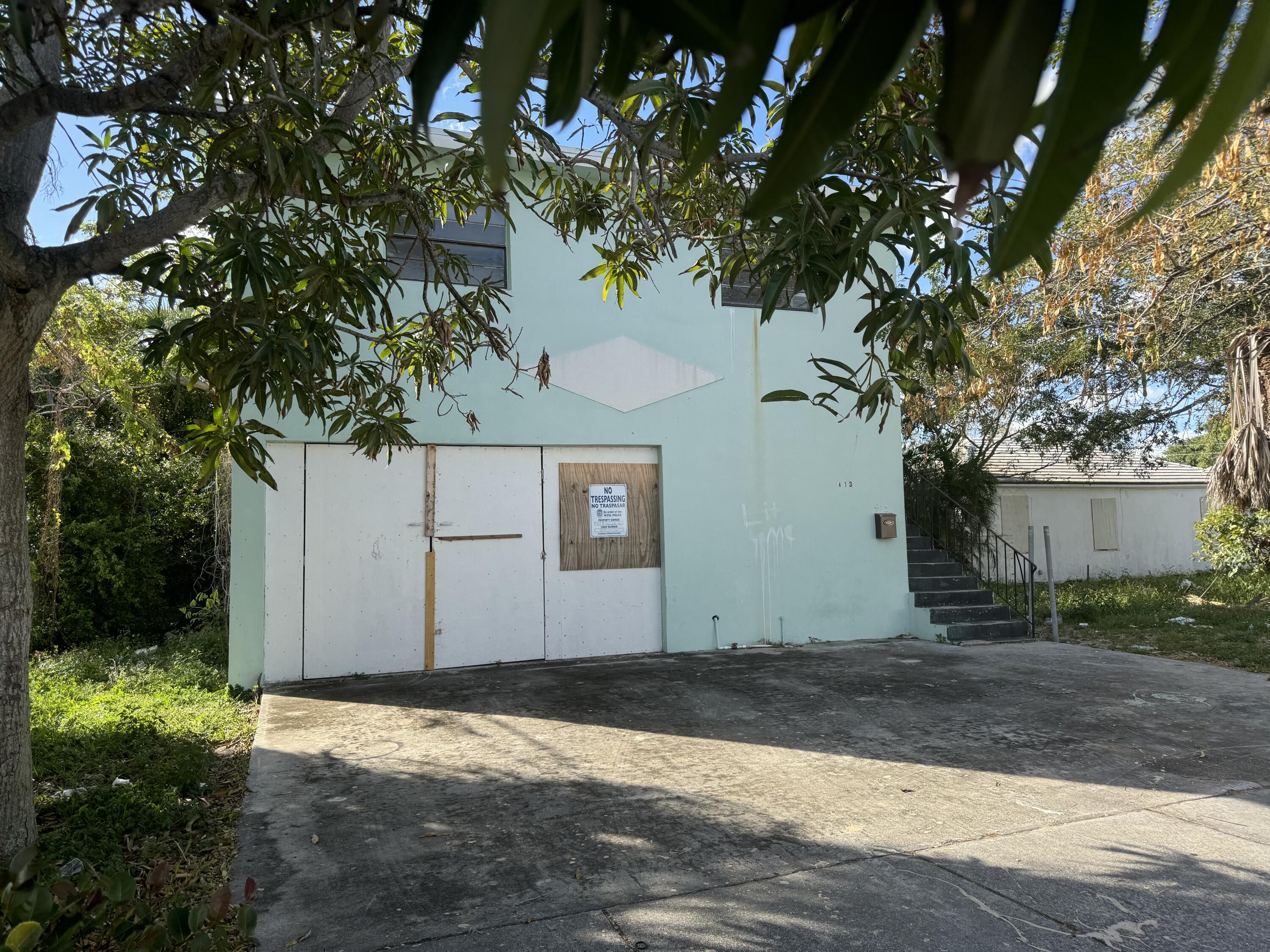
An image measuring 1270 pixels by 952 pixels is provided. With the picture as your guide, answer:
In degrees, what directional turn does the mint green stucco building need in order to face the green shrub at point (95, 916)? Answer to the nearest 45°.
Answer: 0° — it already faces it

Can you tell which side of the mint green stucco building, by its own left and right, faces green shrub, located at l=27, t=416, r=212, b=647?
right

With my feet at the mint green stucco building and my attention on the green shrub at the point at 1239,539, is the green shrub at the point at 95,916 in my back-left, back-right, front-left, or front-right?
back-right

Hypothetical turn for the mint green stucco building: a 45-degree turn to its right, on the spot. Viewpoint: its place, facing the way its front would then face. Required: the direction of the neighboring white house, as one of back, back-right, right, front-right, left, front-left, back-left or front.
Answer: back

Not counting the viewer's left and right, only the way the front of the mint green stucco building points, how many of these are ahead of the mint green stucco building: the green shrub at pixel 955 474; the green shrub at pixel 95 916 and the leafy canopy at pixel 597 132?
2

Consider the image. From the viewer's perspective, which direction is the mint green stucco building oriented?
toward the camera

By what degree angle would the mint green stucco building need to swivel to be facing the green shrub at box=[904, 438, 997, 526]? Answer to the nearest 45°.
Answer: approximately 135° to its left

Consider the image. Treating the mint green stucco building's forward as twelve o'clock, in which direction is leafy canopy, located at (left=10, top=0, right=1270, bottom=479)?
The leafy canopy is roughly at 12 o'clock from the mint green stucco building.

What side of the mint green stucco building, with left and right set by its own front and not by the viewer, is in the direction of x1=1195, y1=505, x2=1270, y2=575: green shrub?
left

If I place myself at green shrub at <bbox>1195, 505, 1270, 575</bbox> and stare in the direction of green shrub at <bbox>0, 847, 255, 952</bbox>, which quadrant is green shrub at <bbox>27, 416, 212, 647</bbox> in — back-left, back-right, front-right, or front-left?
front-right

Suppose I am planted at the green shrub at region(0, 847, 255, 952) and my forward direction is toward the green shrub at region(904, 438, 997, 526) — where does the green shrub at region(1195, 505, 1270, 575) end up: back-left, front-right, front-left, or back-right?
front-right
